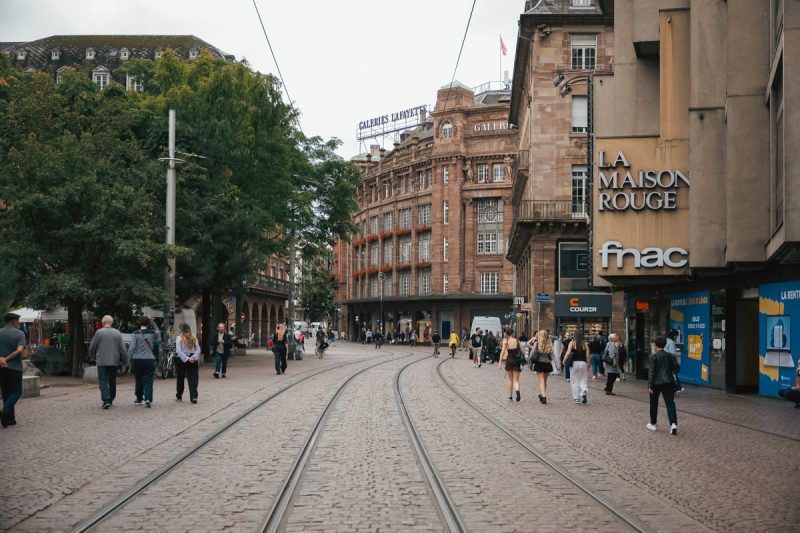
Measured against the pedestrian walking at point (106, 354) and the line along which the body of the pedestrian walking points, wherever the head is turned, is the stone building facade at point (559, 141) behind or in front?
in front

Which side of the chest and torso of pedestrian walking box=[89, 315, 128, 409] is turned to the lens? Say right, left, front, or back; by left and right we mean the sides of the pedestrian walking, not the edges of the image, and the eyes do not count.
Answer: back

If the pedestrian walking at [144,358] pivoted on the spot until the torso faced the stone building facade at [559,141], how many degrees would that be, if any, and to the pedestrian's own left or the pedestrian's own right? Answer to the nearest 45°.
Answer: approximately 45° to the pedestrian's own right

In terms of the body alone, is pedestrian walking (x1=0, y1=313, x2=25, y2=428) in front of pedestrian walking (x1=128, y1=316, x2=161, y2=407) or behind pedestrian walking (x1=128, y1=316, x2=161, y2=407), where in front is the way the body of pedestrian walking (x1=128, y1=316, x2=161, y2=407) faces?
behind

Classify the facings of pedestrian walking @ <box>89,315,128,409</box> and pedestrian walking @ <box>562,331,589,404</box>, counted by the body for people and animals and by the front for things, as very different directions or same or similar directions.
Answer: same or similar directions

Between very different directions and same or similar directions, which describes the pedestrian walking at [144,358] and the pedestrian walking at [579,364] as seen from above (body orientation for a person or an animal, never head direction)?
same or similar directions

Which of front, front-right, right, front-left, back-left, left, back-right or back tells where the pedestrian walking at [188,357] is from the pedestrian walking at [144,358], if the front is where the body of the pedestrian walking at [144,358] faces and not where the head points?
front-right

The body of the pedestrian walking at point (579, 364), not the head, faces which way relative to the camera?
away from the camera

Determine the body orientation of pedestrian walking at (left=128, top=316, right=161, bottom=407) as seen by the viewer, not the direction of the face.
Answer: away from the camera
